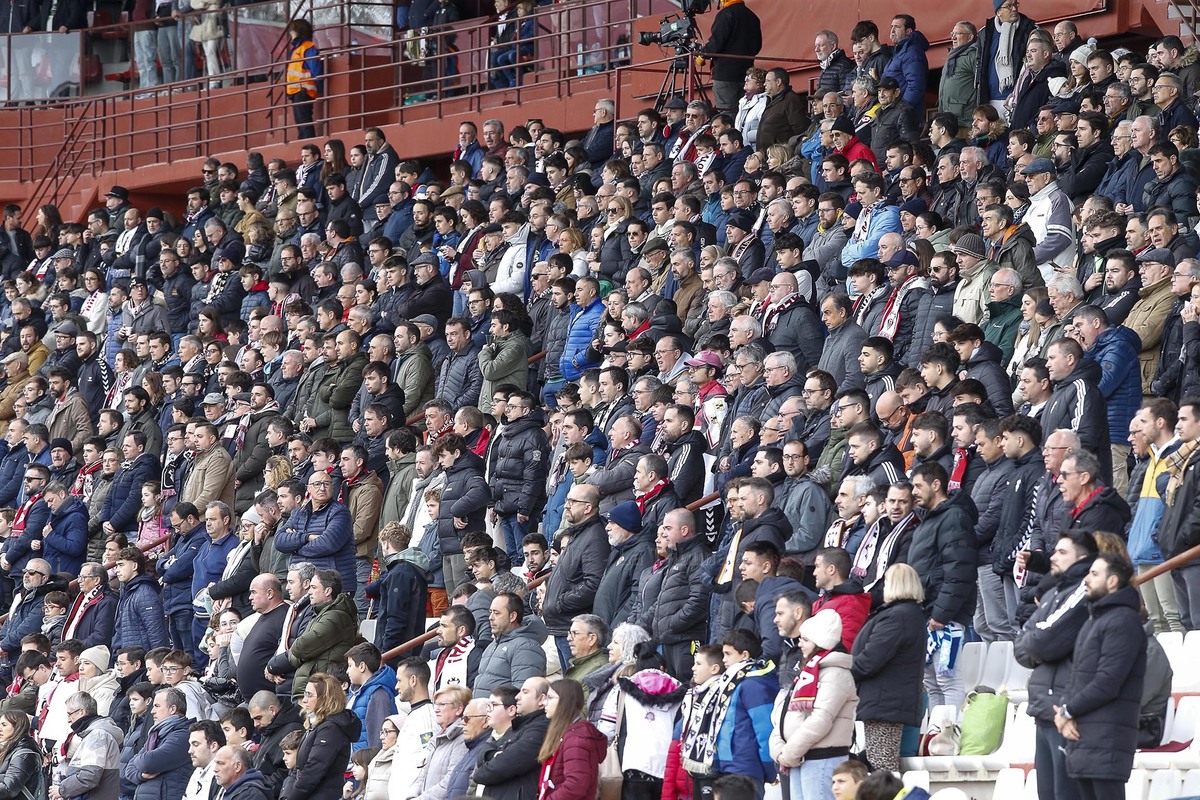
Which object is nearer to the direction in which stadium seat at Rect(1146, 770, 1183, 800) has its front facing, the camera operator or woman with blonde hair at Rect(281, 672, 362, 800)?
the woman with blonde hair

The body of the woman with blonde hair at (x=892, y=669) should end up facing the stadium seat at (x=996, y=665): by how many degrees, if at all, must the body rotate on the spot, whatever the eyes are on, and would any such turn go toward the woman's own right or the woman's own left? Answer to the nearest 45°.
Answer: approximately 135° to the woman's own right

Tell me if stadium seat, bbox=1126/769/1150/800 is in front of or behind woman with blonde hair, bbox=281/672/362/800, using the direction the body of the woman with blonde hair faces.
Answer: behind

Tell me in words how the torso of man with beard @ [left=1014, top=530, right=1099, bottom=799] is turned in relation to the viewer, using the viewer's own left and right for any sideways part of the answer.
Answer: facing to the left of the viewer

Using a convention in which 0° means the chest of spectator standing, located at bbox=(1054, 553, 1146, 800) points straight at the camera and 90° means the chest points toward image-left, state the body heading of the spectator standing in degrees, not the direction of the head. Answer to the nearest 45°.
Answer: approximately 90°
